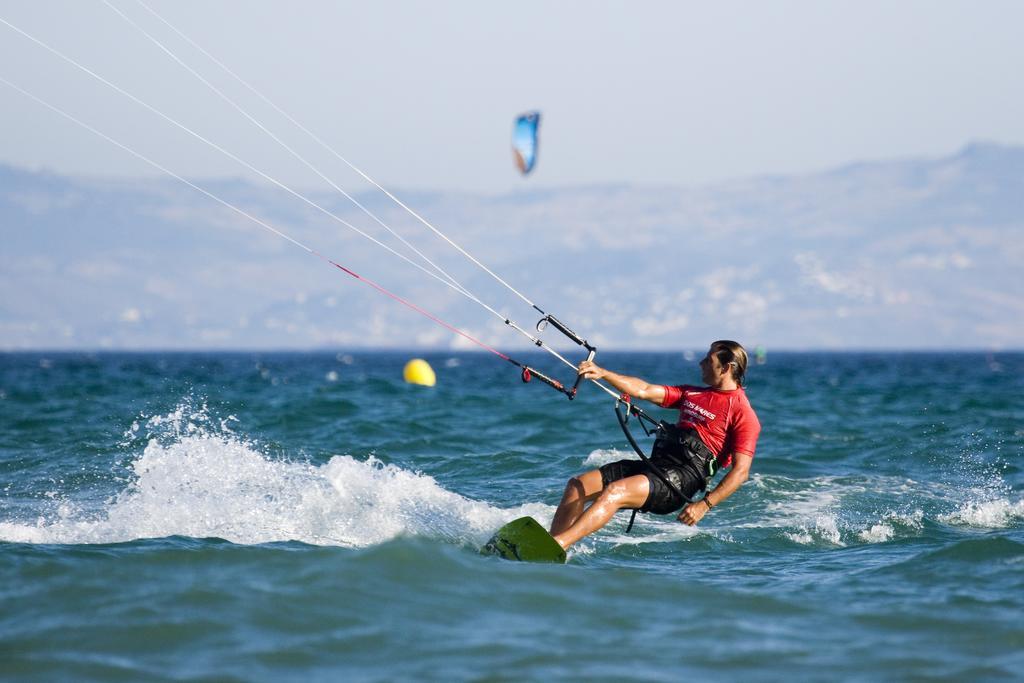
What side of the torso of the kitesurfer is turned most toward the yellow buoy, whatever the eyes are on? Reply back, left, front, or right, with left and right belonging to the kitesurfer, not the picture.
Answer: right

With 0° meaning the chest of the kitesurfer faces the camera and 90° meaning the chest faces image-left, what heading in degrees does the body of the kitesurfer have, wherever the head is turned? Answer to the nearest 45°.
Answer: approximately 45°
